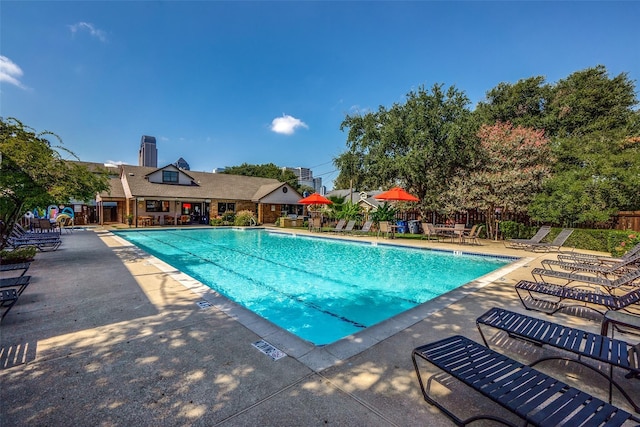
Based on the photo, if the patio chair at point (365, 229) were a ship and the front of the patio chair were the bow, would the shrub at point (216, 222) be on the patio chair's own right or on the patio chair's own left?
on the patio chair's own right

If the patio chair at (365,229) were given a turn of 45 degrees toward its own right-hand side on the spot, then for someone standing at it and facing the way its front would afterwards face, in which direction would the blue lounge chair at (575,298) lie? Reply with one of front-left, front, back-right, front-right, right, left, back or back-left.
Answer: left

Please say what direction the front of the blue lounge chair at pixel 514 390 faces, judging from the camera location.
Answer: facing away from the viewer and to the left of the viewer

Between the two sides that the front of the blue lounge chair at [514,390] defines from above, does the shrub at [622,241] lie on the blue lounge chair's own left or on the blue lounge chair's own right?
on the blue lounge chair's own right

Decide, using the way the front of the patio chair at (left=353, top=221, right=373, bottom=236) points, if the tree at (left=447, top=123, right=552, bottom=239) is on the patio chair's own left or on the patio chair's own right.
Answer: on the patio chair's own left

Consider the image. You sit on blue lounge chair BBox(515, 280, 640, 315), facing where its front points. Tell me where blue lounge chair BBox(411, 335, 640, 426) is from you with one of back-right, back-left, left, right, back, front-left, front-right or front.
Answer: left

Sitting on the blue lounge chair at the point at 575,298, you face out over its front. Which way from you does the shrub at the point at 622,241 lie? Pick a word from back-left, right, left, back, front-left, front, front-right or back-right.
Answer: right

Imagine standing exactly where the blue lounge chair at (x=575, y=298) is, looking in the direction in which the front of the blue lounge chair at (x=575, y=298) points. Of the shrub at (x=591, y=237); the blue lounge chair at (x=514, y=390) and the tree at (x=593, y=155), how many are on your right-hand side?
2

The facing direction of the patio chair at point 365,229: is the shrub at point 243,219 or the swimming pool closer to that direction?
the swimming pool

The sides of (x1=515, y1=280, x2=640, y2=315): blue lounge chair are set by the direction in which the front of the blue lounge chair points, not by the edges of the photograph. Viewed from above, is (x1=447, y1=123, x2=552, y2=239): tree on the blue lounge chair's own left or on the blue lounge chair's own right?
on the blue lounge chair's own right

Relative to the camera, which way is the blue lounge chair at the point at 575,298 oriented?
to the viewer's left

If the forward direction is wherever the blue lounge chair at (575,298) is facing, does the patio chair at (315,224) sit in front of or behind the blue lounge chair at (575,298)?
in front

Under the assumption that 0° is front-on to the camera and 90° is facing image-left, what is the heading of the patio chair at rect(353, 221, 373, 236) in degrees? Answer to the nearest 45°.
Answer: approximately 45°

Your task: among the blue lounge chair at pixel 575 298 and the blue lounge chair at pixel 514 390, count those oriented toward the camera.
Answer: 0

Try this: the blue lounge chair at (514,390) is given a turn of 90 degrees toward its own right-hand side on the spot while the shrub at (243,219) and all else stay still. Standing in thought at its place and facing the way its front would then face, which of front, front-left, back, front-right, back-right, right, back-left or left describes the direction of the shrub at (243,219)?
left

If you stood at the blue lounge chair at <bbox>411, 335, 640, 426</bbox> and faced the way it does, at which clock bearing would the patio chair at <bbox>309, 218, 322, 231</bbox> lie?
The patio chair is roughly at 12 o'clock from the blue lounge chair.

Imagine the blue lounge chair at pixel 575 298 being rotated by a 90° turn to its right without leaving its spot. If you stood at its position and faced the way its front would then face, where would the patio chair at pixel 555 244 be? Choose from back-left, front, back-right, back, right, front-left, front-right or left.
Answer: front

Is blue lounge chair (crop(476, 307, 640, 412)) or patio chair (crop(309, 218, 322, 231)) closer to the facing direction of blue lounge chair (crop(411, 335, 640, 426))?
the patio chair

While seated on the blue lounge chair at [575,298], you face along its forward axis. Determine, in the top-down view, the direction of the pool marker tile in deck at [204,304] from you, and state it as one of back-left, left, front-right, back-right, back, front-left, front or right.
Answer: front-left

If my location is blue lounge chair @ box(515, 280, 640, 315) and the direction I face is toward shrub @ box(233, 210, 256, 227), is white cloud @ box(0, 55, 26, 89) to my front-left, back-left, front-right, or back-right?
front-left
